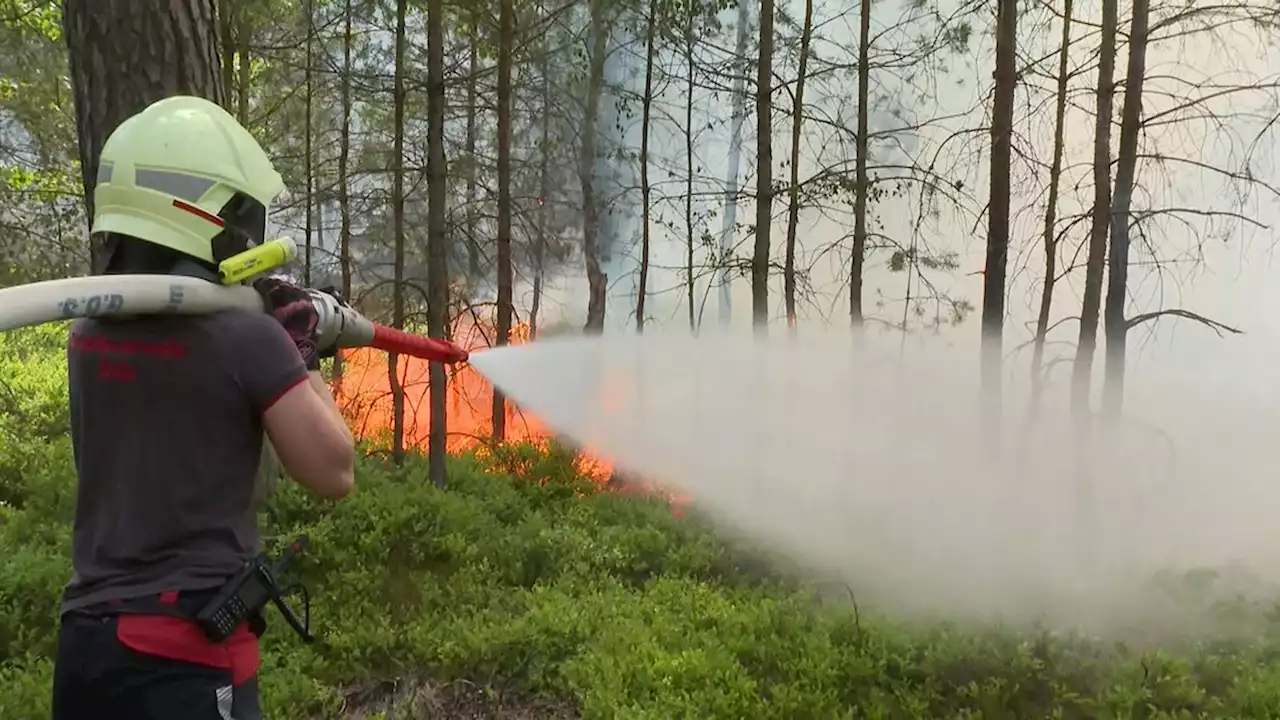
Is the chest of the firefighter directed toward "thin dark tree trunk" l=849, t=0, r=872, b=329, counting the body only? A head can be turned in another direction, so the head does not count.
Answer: yes

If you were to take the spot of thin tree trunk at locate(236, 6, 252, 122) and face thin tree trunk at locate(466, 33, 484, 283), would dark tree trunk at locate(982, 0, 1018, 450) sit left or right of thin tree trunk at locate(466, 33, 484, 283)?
right

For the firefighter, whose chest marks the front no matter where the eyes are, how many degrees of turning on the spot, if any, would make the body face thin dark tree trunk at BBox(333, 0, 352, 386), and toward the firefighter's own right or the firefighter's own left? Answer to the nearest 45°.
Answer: approximately 45° to the firefighter's own left

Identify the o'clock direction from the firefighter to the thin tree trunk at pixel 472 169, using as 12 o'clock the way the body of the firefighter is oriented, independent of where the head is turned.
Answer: The thin tree trunk is roughly at 11 o'clock from the firefighter.

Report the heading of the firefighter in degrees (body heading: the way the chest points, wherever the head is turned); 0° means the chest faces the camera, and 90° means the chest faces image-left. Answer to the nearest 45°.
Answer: approximately 225°

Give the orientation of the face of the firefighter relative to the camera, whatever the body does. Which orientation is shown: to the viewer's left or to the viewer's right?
to the viewer's right

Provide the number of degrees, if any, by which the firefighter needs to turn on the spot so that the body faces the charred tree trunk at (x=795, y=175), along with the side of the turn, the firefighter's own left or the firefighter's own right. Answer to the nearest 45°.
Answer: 0° — they already face it

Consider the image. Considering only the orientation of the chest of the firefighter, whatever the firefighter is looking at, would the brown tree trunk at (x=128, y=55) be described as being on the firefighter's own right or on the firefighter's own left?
on the firefighter's own left

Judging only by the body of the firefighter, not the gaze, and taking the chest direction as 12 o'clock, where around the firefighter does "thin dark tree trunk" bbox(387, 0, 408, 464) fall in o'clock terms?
The thin dark tree trunk is roughly at 11 o'clock from the firefighter.

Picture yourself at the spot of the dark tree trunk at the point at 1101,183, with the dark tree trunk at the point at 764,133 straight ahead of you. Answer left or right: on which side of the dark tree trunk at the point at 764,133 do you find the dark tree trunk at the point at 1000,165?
left

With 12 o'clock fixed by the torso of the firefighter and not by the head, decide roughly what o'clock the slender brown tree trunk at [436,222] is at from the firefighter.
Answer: The slender brown tree trunk is roughly at 11 o'clock from the firefighter.
